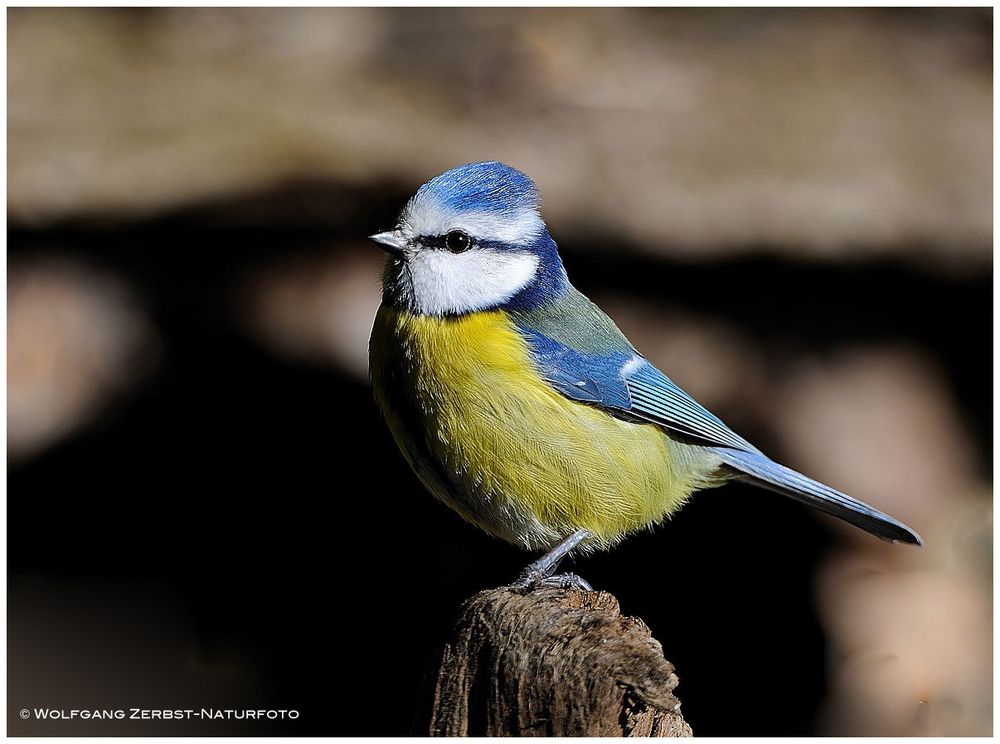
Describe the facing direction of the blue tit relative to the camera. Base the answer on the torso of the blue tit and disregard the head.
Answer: to the viewer's left
